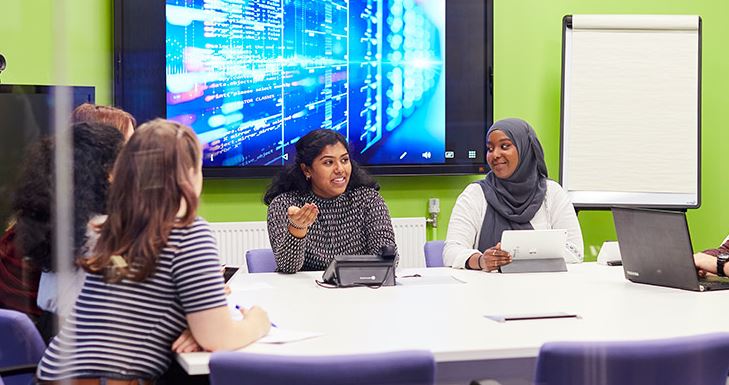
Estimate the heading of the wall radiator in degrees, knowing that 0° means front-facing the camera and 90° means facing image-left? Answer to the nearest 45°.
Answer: approximately 0°

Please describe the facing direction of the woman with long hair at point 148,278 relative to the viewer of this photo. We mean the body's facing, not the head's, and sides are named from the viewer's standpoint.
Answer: facing away from the viewer and to the right of the viewer

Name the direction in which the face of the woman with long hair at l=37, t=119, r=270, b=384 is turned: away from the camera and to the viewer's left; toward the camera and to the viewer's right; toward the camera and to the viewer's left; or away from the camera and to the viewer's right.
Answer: away from the camera and to the viewer's right

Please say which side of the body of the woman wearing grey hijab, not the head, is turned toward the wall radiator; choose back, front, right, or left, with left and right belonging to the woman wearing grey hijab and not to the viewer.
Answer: right

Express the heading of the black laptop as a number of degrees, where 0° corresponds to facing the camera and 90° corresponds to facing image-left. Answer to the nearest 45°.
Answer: approximately 225°

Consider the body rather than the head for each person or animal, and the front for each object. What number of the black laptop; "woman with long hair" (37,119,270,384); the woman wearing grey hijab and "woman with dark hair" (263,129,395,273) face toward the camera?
2

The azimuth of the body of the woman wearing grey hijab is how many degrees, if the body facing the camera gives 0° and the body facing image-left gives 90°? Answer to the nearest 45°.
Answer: approximately 0°

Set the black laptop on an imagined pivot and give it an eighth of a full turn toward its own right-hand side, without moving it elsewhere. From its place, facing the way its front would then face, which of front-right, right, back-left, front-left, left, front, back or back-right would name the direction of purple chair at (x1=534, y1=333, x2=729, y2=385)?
right
